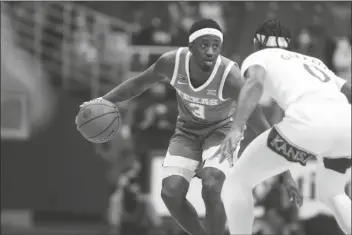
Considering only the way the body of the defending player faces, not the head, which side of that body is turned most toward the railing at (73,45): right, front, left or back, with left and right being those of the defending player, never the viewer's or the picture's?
front

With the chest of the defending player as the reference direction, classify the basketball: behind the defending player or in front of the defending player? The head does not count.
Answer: in front

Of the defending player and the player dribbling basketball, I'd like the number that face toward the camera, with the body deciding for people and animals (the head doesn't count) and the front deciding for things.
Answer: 1

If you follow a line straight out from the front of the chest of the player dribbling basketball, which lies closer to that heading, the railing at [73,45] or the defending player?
the defending player

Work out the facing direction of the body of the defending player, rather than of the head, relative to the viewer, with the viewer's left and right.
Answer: facing away from the viewer and to the left of the viewer
